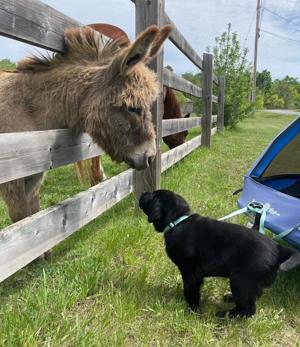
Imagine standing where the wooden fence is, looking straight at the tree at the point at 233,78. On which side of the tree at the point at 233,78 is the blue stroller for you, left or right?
right

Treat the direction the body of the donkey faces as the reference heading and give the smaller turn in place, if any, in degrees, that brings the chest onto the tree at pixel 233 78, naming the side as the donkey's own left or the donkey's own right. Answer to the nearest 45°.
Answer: approximately 45° to the donkey's own left

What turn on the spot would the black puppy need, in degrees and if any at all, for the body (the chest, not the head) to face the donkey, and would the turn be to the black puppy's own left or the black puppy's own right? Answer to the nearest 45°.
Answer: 0° — it already faces it

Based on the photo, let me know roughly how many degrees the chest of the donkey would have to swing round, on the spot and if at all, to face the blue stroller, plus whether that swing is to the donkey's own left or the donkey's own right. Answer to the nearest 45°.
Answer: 0° — it already faces it

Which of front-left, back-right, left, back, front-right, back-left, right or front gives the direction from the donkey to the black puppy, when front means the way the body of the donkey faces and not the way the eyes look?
front-right

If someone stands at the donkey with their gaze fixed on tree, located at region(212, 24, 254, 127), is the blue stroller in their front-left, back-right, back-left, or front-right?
front-right

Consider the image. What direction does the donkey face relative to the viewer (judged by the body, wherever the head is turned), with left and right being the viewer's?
facing to the right of the viewer

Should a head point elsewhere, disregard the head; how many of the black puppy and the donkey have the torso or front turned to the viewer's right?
1

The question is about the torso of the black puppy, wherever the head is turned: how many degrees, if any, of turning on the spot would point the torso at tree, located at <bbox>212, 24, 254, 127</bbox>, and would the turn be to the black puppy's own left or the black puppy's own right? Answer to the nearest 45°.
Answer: approximately 90° to the black puppy's own right

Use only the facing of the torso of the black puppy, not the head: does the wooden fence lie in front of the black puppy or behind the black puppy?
in front

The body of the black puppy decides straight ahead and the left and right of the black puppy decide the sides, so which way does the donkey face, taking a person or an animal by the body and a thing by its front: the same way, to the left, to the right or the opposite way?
the opposite way
